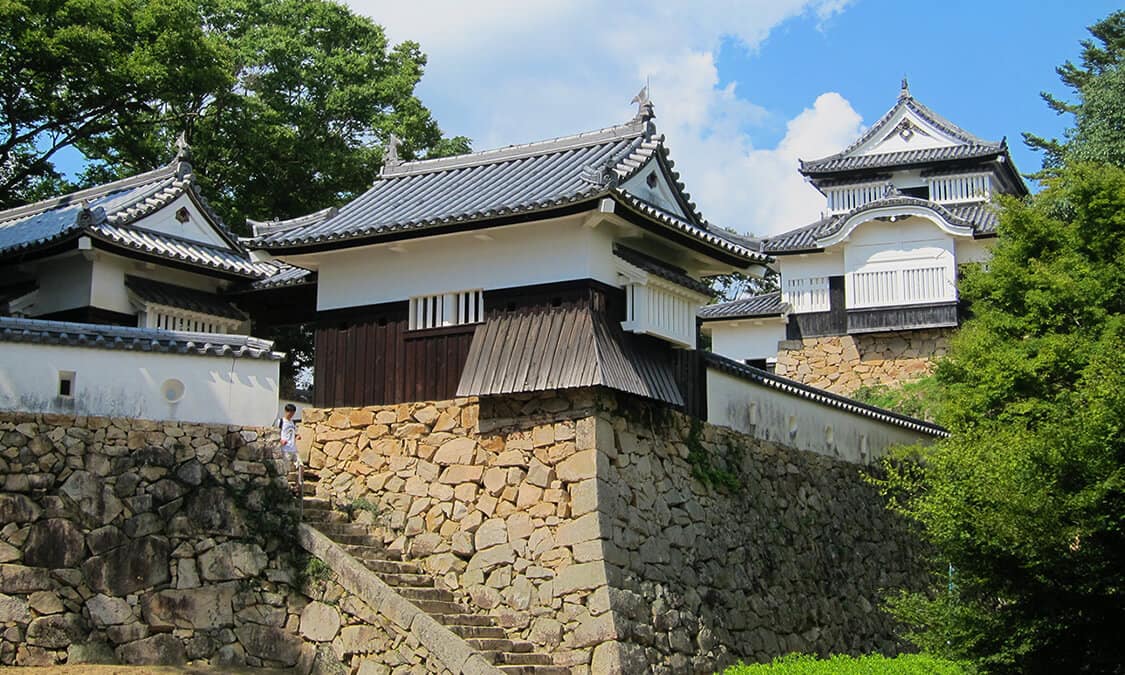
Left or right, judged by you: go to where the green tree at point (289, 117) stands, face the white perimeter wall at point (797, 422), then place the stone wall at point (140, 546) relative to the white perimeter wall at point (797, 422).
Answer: right

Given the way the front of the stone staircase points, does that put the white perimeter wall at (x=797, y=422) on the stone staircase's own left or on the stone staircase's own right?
on the stone staircase's own left

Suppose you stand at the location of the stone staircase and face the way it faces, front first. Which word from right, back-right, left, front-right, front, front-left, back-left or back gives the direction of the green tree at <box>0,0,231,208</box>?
back

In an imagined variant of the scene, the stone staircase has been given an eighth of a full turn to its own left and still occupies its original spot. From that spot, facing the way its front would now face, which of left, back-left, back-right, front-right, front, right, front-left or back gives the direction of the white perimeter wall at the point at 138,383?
back

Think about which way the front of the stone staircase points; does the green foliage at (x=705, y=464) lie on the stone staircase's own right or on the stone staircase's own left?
on the stone staircase's own left

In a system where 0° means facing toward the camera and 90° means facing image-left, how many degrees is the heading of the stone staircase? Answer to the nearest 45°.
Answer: approximately 315°

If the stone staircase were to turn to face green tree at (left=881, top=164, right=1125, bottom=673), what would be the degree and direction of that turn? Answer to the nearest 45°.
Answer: approximately 45° to its left

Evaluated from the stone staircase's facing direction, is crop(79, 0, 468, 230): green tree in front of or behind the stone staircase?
behind

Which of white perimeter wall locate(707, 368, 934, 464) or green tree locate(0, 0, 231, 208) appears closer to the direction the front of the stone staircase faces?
the white perimeter wall

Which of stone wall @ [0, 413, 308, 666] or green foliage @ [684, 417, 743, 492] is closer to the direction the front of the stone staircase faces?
the green foliage
